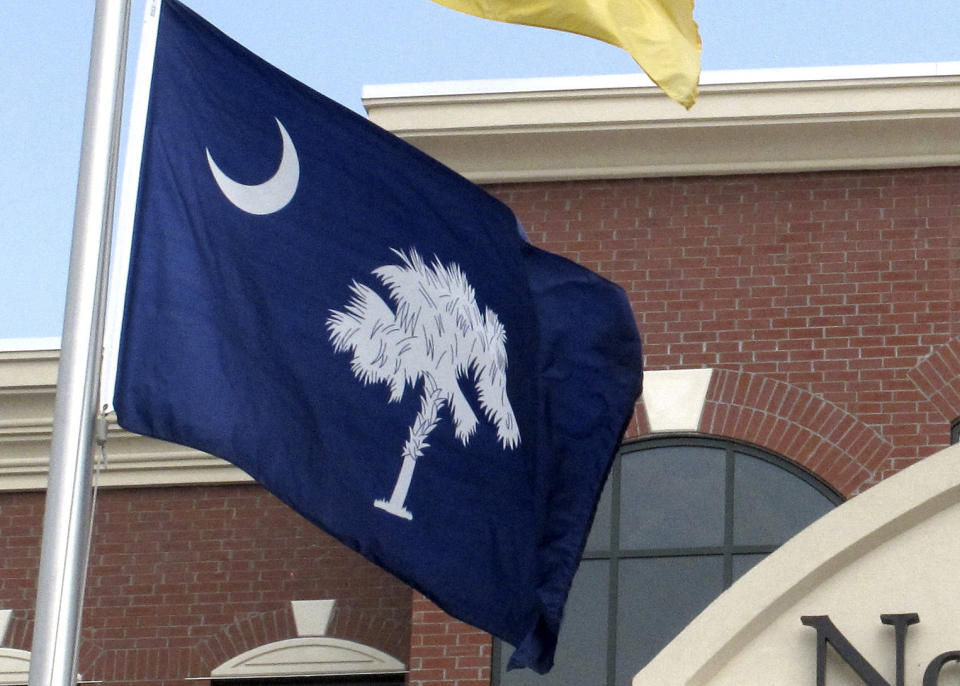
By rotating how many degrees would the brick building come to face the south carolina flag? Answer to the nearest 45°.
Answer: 0° — it already faces it

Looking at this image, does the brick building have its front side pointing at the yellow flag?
yes

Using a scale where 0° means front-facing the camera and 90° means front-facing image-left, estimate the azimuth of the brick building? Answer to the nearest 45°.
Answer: approximately 0°

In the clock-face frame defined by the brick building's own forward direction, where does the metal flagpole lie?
The metal flagpole is roughly at 1 o'clock from the brick building.
